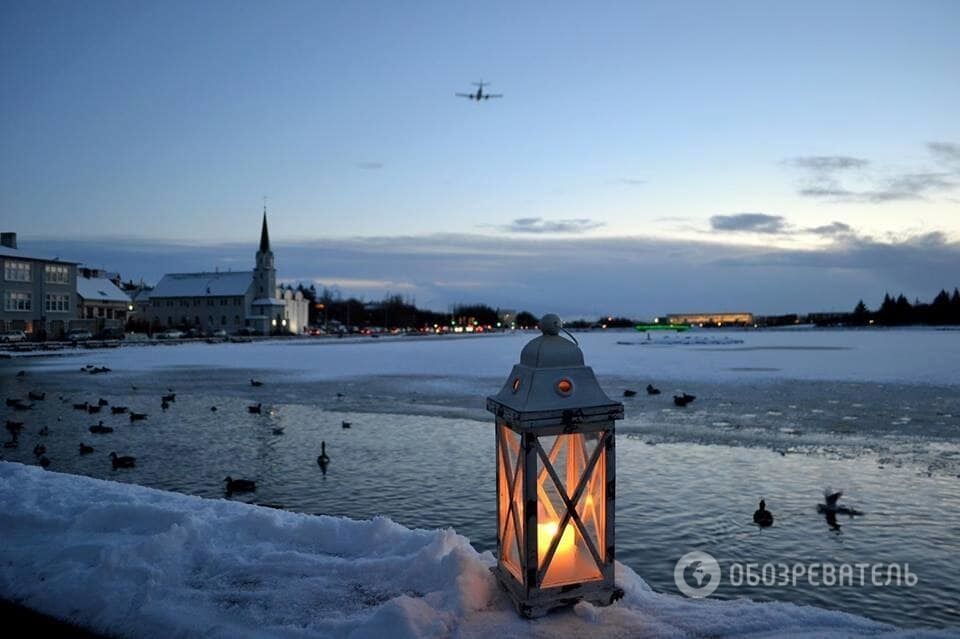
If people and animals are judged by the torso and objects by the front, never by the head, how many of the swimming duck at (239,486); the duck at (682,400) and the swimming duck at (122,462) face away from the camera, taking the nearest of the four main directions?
0

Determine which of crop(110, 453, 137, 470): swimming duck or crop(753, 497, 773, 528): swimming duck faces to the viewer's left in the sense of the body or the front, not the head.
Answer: crop(110, 453, 137, 470): swimming duck

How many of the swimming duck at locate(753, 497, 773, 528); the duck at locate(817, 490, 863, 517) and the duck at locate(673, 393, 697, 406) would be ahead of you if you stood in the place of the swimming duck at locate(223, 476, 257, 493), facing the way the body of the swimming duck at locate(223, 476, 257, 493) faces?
0

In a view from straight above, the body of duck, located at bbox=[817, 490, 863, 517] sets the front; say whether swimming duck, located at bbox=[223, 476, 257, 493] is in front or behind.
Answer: in front

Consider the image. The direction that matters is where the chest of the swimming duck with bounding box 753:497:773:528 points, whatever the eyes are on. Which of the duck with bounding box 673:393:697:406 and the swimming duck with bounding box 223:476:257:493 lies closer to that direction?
the duck

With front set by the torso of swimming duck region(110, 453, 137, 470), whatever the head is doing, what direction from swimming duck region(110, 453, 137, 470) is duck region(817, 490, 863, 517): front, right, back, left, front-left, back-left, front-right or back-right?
back-left

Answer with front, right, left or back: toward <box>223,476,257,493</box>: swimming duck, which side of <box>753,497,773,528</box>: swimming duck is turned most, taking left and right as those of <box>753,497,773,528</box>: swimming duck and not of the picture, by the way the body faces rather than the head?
left

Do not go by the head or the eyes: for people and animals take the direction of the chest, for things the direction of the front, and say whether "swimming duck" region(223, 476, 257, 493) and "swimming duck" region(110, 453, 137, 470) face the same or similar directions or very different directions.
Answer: same or similar directions

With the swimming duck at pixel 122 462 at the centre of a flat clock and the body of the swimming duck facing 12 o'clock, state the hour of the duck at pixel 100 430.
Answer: The duck is roughly at 3 o'clock from the swimming duck.

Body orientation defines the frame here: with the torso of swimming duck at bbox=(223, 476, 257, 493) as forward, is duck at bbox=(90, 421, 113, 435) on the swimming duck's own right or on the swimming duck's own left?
on the swimming duck's own right
